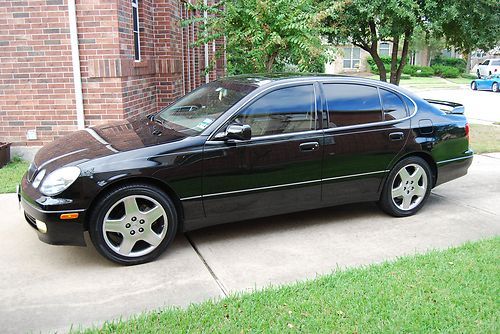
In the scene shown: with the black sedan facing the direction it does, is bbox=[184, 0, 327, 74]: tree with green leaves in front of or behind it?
behind

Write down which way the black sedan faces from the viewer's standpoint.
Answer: facing the viewer and to the left of the viewer

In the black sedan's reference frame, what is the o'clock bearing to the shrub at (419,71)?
The shrub is roughly at 5 o'clock from the black sedan.

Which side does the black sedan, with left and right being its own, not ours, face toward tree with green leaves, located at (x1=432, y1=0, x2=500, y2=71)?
back

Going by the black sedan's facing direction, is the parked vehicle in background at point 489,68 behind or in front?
behind

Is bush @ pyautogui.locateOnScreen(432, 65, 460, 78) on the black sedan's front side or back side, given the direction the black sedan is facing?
on the back side

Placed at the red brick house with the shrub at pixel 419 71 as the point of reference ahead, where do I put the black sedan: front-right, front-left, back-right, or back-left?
back-right

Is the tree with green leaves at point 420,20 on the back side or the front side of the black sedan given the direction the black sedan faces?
on the back side

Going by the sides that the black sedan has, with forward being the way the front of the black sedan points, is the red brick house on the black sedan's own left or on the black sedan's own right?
on the black sedan's own right
